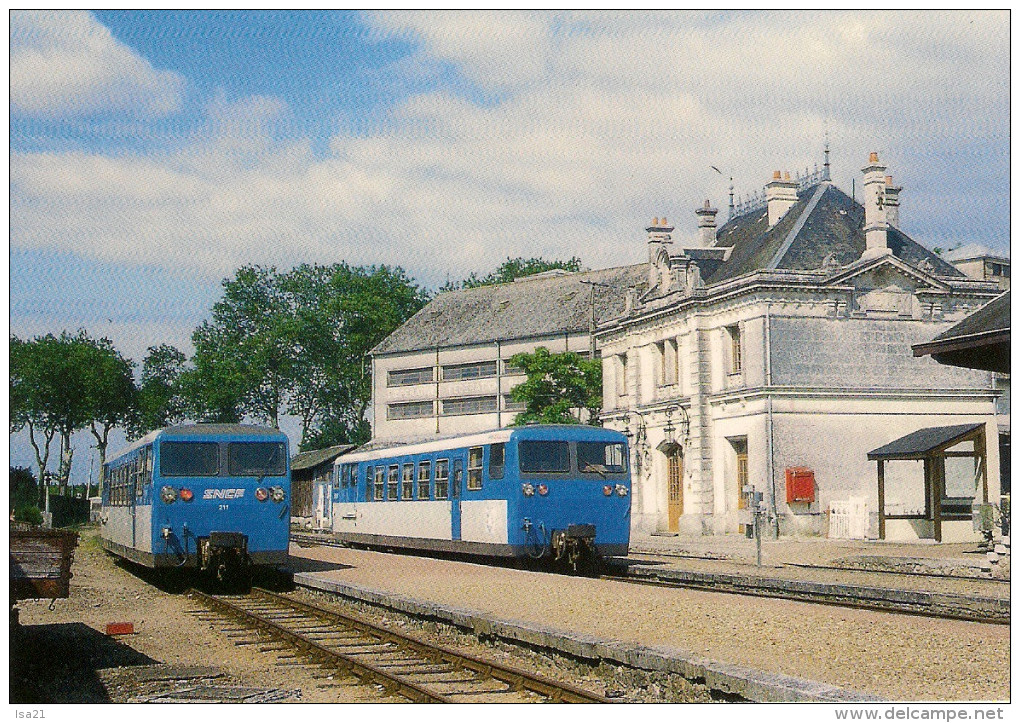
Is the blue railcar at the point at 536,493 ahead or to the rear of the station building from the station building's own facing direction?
ahead

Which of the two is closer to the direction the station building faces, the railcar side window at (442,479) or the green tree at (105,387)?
the railcar side window

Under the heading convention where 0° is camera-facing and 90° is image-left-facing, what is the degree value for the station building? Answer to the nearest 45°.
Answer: approximately 45°

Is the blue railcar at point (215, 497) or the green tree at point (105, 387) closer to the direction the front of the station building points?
the blue railcar

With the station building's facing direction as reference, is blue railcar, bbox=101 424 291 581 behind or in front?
in front
